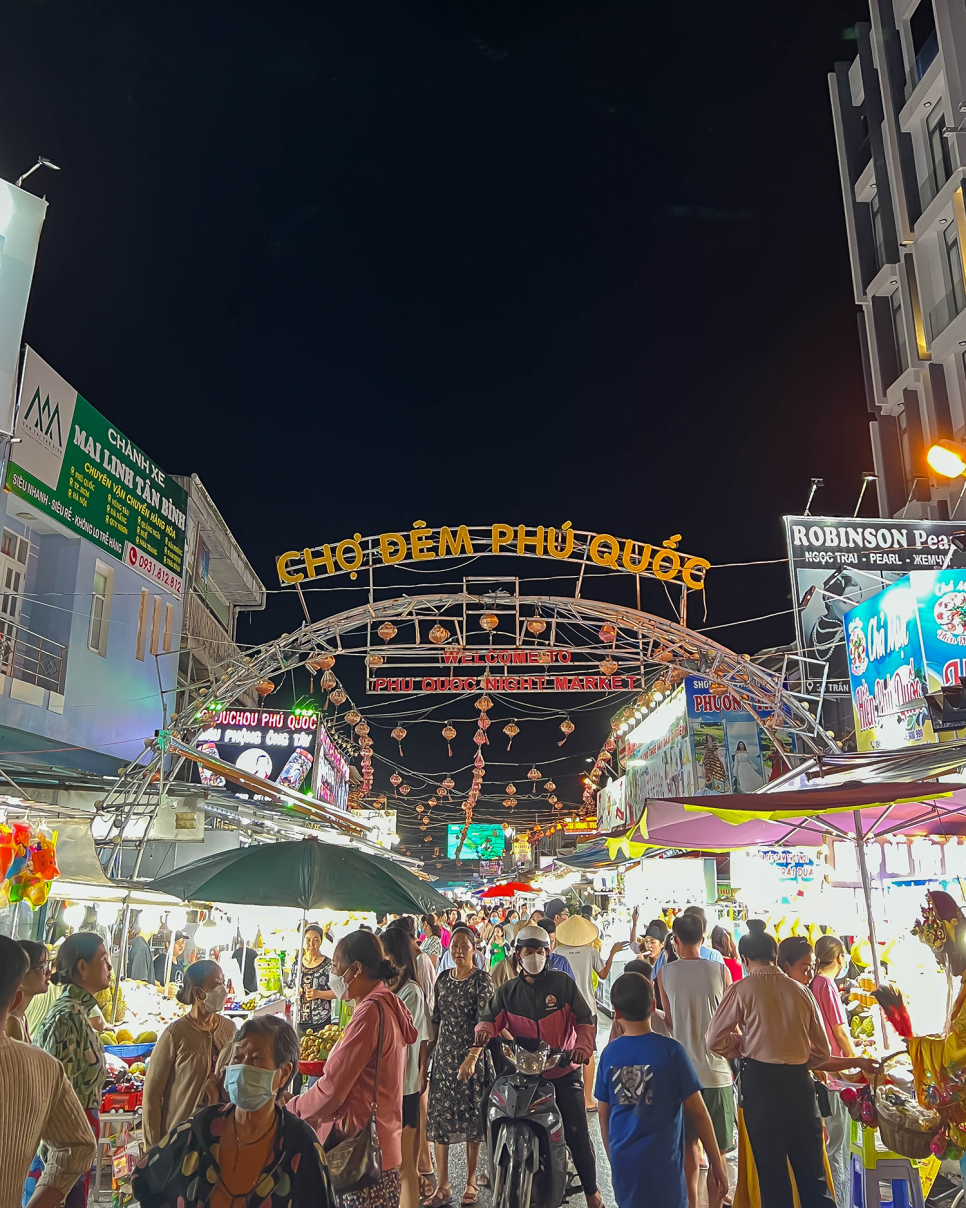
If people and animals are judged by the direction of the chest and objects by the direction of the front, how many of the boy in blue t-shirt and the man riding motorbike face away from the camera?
1

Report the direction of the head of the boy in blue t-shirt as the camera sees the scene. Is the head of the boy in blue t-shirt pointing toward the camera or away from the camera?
away from the camera

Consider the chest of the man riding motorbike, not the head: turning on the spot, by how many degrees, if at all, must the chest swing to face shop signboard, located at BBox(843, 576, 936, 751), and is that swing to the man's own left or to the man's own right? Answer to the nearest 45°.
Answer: approximately 135° to the man's own left

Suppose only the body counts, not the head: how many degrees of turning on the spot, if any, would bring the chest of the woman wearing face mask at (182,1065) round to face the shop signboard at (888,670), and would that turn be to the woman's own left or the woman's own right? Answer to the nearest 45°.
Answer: approximately 90° to the woman's own left

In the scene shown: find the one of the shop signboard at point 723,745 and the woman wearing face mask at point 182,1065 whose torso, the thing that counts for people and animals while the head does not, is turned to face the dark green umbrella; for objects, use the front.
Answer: the shop signboard

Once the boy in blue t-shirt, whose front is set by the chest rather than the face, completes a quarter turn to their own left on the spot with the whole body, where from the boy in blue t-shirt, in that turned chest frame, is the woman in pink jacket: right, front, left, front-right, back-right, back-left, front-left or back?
front

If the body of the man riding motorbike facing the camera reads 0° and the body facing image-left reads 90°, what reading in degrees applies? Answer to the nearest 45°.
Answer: approximately 0°

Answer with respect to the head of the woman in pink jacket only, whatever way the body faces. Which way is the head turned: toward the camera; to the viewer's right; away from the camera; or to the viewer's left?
to the viewer's left

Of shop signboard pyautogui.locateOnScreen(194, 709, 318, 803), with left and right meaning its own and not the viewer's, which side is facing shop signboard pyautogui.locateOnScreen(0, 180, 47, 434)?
front

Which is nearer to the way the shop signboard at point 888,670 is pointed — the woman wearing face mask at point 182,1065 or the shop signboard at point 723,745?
the woman wearing face mask

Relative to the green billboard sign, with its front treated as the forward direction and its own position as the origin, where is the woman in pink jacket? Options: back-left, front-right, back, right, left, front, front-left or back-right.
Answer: front-right
